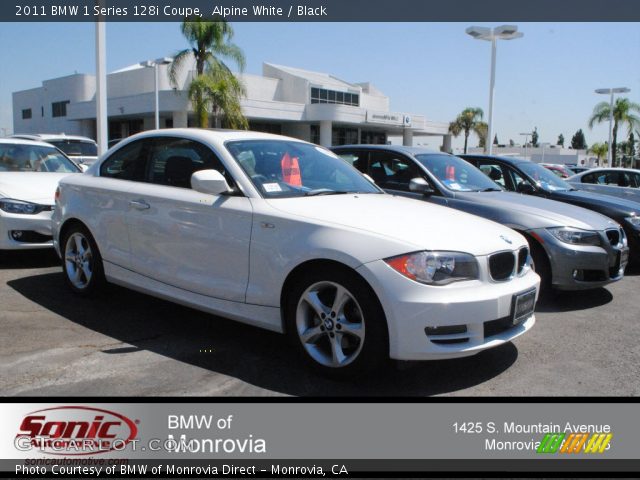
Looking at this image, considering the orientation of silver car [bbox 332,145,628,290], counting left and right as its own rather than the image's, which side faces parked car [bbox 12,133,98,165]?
back

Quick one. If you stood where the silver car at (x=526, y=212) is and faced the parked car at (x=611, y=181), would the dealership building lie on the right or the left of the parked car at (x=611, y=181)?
left

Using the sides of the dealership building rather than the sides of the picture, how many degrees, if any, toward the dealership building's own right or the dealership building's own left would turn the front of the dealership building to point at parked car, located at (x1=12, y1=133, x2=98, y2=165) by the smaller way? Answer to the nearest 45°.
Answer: approximately 45° to the dealership building's own right

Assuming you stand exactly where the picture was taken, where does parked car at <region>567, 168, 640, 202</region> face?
facing to the right of the viewer

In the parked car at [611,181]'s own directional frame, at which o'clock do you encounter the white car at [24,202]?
The white car is roughly at 4 o'clock from the parked car.

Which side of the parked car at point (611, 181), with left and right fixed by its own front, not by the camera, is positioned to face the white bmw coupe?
right

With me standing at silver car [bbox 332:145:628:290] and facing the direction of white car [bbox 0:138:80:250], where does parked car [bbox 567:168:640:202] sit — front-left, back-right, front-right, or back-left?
back-right

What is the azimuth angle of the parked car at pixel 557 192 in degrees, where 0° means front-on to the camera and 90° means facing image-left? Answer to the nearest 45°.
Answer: approximately 315°

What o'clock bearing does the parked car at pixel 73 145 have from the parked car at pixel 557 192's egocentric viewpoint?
the parked car at pixel 73 145 is roughly at 5 o'clock from the parked car at pixel 557 192.

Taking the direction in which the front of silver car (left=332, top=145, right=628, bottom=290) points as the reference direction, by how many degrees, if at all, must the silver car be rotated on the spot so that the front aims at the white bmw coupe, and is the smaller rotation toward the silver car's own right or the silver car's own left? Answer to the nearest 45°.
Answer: approximately 90° to the silver car's own right
